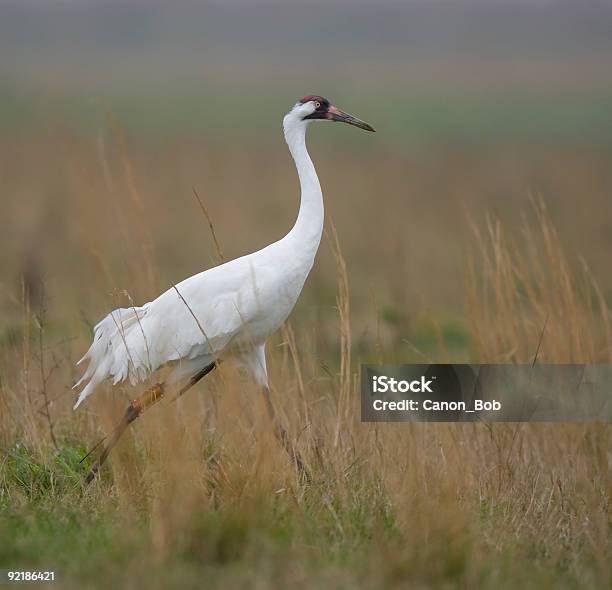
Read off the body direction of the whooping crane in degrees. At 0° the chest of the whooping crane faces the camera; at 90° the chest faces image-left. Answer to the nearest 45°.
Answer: approximately 270°
